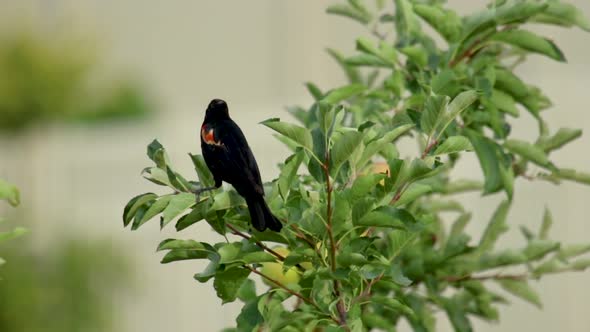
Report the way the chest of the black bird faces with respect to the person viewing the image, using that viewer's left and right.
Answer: facing away from the viewer and to the left of the viewer
